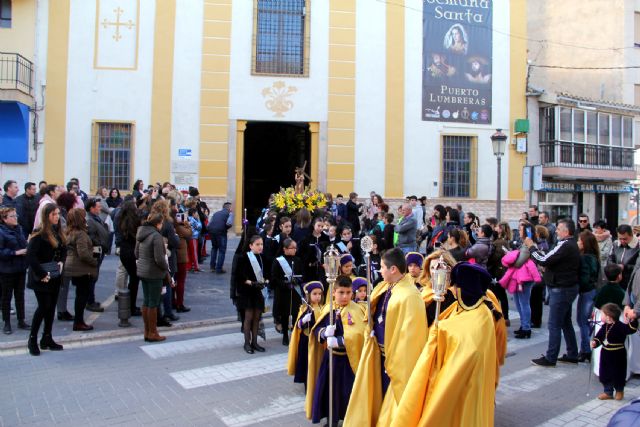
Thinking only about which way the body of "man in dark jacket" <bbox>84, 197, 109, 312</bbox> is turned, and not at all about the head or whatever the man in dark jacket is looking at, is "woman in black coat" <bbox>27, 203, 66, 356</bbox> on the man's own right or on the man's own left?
on the man's own right

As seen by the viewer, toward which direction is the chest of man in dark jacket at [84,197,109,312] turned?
to the viewer's right

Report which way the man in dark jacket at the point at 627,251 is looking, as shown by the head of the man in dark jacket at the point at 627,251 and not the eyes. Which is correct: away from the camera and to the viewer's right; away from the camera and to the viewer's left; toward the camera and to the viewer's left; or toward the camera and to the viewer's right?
toward the camera and to the viewer's left

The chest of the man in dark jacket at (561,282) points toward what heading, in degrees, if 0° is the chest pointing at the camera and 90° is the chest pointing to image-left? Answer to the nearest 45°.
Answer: approximately 90°

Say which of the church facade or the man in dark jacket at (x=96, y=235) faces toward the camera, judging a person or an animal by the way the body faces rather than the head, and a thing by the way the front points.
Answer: the church facade

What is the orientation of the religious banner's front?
toward the camera

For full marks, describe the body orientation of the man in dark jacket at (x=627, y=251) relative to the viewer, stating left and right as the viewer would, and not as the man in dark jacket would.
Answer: facing the viewer and to the left of the viewer

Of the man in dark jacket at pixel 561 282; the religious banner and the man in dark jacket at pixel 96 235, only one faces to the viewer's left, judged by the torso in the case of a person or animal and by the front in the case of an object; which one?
the man in dark jacket at pixel 561 282

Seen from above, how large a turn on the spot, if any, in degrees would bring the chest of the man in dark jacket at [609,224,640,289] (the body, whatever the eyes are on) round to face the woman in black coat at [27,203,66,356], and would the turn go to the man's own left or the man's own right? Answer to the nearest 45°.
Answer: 0° — they already face them

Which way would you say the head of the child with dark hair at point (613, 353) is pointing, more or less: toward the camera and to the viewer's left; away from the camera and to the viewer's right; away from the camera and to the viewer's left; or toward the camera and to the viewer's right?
toward the camera and to the viewer's left

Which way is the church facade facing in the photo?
toward the camera

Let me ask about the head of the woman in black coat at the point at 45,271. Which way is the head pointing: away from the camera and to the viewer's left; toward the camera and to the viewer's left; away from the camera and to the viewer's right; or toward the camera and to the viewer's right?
toward the camera and to the viewer's right
